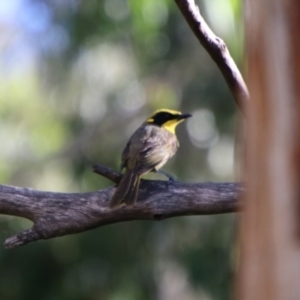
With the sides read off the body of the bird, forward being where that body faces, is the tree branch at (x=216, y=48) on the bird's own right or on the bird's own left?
on the bird's own right

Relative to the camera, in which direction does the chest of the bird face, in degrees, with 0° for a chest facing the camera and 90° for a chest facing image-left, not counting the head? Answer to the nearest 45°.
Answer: approximately 225°

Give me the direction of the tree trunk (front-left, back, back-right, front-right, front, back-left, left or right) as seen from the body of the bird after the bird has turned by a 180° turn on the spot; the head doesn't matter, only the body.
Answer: front-left
